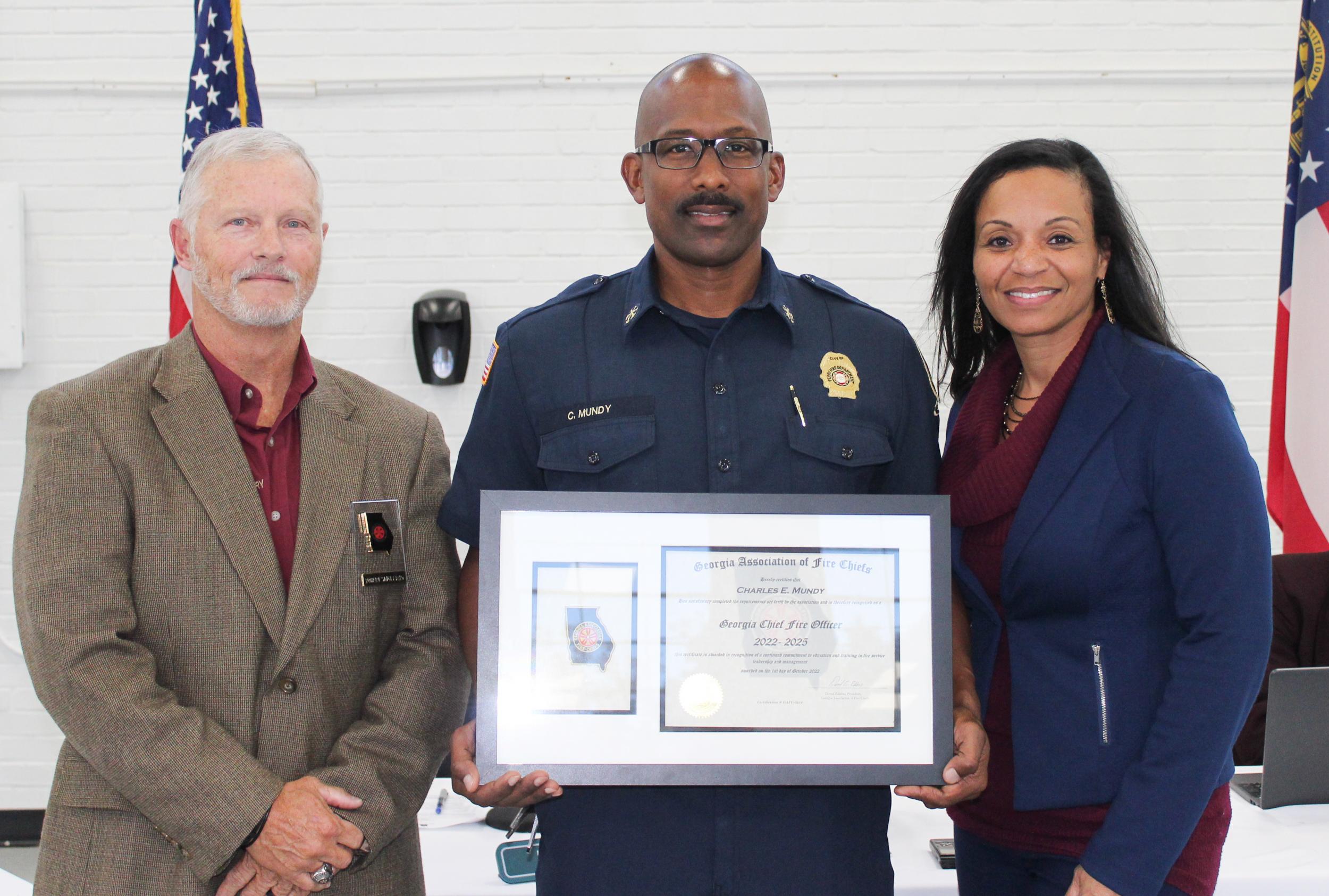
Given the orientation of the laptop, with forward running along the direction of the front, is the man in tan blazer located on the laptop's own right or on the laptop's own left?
on the laptop's own left

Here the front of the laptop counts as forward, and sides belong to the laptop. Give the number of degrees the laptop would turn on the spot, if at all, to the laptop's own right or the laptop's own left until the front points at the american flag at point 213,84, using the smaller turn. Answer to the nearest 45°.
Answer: approximately 45° to the laptop's own left

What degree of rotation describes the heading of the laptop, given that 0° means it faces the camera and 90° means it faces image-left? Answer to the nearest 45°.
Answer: approximately 135°

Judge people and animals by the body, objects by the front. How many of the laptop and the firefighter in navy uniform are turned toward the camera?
1

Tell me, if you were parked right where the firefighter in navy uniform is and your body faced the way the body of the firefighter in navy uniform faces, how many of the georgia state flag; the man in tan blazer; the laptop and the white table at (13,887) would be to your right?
2

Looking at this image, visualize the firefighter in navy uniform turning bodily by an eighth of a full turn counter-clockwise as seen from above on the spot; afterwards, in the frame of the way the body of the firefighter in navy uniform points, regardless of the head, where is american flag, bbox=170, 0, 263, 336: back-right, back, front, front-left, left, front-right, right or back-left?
back

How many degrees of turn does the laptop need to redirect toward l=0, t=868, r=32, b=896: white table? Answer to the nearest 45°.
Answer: approximately 90° to its left
